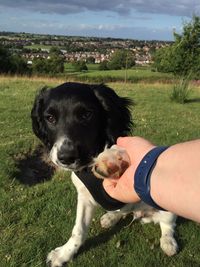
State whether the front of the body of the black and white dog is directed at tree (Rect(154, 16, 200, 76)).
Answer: no

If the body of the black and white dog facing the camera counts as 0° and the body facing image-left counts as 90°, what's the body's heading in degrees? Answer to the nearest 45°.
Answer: approximately 45°
